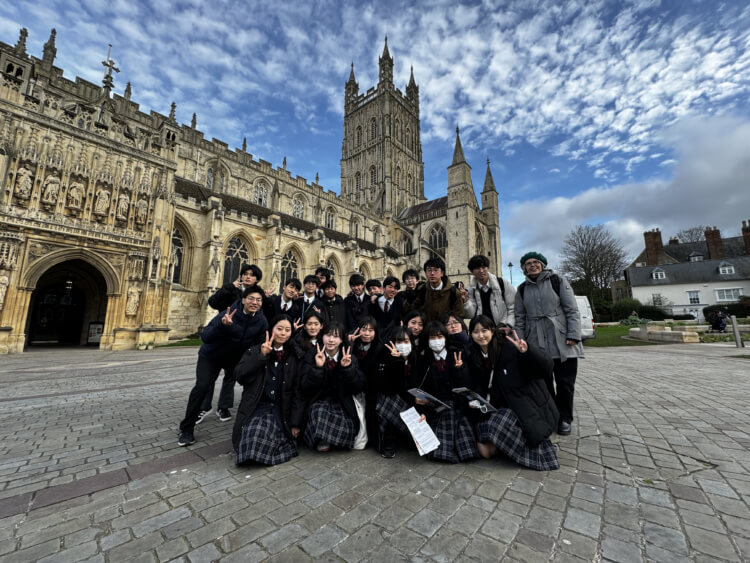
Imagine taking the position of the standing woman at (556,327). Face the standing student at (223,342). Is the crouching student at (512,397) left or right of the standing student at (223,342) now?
left

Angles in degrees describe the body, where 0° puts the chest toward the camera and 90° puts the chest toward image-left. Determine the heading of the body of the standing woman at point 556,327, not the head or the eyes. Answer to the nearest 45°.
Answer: approximately 0°

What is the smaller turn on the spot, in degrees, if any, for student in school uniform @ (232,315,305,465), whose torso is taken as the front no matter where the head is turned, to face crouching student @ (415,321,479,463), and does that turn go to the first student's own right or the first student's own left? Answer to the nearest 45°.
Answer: approximately 90° to the first student's own left

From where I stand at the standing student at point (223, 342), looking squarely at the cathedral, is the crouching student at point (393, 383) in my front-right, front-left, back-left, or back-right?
back-right

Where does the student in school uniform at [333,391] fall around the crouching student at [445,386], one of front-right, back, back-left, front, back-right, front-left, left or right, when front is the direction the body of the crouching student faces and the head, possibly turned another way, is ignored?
right

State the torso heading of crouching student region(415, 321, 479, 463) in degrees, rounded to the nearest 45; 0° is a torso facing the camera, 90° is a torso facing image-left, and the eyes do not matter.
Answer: approximately 0°

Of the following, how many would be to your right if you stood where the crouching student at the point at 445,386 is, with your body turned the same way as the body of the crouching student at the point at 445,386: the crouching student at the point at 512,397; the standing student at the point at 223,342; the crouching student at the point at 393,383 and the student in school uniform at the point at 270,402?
3

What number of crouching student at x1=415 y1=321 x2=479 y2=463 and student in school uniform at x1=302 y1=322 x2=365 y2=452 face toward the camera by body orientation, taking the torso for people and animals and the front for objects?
2

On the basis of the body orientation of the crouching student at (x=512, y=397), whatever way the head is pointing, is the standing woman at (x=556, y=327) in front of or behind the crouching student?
behind
